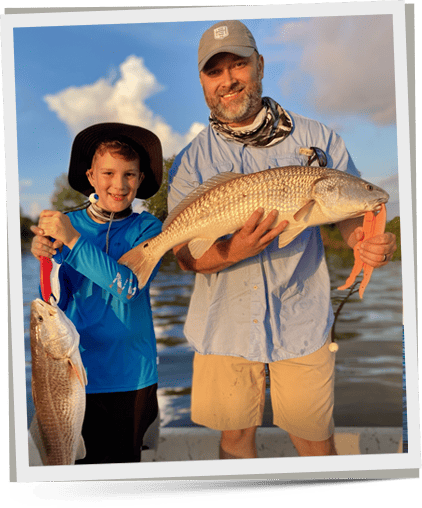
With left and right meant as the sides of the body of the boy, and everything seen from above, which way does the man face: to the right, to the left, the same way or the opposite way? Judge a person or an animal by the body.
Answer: the same way

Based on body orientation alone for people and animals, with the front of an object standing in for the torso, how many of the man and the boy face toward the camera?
2

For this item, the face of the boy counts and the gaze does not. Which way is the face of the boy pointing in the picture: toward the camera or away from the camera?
toward the camera

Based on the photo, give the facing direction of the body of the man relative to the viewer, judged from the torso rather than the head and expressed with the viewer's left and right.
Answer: facing the viewer

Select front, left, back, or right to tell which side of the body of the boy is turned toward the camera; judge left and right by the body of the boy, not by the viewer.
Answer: front
